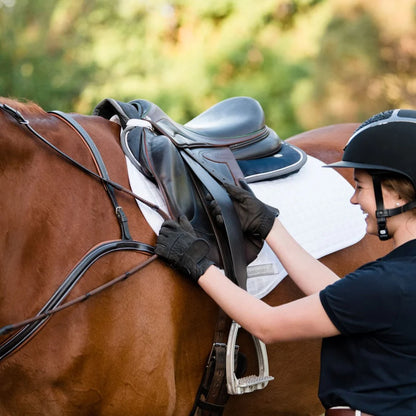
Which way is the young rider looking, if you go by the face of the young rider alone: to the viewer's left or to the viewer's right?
to the viewer's left

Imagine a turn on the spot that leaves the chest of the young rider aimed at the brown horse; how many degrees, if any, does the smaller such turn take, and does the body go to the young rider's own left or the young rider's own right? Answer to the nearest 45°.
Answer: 0° — they already face it

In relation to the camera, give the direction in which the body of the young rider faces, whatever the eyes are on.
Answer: to the viewer's left

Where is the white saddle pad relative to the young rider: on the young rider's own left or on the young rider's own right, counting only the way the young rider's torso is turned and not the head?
on the young rider's own right
